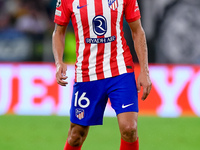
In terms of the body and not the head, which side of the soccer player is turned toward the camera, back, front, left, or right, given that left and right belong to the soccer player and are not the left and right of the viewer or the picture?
front
